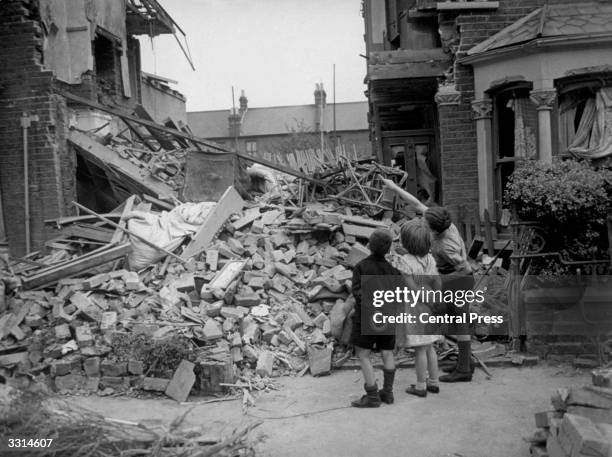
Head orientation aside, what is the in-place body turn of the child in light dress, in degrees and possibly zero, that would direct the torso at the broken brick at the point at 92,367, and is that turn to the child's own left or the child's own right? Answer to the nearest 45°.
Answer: approximately 45° to the child's own left

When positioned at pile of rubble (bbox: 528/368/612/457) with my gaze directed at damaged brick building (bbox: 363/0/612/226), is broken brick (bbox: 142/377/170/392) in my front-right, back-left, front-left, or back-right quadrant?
front-left

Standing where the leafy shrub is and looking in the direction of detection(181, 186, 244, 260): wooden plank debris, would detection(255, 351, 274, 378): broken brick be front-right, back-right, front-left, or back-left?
front-left

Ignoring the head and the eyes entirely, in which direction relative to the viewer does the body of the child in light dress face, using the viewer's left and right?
facing away from the viewer and to the left of the viewer

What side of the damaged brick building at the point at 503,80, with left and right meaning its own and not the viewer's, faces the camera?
front

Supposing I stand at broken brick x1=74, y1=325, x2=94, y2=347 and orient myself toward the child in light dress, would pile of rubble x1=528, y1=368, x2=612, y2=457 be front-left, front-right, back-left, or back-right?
front-right

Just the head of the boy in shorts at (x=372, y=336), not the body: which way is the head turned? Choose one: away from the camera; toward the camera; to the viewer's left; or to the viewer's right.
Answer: away from the camera

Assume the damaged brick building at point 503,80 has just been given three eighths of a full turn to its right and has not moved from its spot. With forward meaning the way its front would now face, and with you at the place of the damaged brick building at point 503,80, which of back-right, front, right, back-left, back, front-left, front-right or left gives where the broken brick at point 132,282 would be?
left

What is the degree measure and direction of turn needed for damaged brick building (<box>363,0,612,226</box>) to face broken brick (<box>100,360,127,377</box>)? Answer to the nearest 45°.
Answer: approximately 45° to its right

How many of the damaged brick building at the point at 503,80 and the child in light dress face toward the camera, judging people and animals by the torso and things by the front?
1

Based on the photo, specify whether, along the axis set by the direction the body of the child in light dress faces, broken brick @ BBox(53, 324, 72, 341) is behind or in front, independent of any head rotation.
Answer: in front

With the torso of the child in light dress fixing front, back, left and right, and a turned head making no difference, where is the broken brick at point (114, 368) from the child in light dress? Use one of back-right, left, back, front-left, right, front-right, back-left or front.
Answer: front-left

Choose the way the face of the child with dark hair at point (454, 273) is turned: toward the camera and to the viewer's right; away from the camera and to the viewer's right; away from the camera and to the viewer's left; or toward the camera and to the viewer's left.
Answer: away from the camera and to the viewer's left

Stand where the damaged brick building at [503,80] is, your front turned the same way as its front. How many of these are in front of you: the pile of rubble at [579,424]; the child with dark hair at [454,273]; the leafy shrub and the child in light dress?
4

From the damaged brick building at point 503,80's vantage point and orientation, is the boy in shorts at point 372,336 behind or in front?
in front

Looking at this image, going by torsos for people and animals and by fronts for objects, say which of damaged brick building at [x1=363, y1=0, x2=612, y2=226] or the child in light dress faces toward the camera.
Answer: the damaged brick building

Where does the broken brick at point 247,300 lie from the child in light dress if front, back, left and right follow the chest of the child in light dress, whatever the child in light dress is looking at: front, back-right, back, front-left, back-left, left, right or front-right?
front
